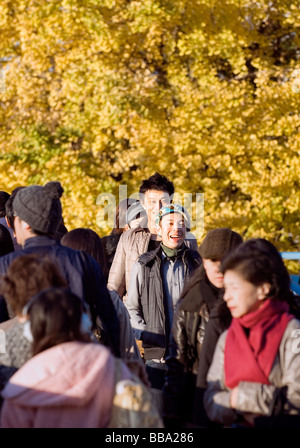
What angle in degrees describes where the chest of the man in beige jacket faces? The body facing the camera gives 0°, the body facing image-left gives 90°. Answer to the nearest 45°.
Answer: approximately 0°

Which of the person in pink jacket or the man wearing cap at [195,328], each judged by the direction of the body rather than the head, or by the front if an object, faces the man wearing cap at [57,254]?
the person in pink jacket

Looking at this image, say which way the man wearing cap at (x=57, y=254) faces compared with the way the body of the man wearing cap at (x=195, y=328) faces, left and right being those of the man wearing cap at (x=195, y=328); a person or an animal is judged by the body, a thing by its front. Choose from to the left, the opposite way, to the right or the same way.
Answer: the opposite way

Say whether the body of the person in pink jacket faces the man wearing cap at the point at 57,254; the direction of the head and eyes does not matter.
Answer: yes

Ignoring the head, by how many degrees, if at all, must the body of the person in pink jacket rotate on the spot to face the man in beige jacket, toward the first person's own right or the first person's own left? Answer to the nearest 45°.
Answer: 0° — they already face them

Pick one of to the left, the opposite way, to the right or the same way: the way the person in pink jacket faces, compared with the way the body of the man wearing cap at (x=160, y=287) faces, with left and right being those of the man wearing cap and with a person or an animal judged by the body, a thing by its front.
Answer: the opposite way

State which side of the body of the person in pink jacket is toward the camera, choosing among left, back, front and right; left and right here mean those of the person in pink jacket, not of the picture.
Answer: back

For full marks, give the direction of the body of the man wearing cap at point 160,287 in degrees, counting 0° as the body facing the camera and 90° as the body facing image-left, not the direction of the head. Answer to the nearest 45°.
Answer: approximately 0°
